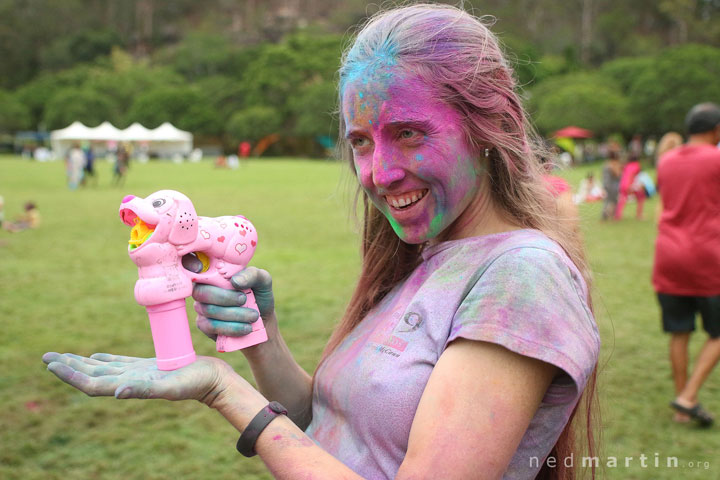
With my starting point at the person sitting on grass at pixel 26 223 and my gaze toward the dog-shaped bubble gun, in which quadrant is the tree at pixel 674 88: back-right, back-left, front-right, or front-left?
back-left

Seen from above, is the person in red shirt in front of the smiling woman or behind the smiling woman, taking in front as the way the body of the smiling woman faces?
behind

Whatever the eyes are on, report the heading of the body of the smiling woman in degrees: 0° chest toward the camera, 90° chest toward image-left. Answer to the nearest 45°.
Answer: approximately 45°

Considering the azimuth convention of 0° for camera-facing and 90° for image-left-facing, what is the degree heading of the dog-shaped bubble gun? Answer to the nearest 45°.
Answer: approximately 90°

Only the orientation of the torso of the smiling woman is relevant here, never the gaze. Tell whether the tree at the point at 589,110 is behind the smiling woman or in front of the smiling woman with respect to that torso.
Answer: behind

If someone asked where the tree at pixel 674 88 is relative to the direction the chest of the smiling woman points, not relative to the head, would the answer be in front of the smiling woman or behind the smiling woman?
behind
